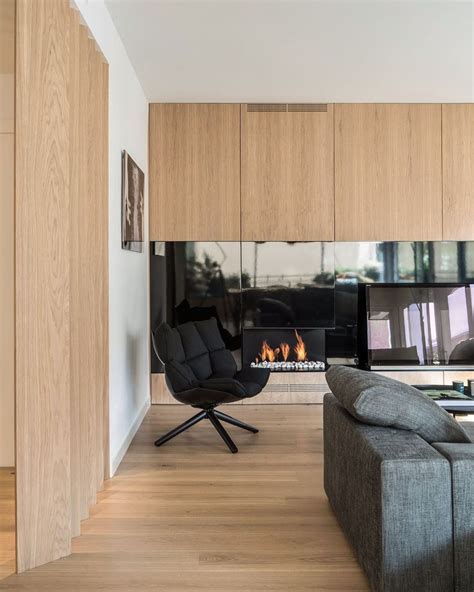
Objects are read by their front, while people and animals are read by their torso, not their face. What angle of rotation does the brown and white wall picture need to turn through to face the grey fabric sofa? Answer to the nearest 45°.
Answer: approximately 90° to its right

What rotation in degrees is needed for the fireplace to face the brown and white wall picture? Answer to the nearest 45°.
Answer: approximately 45° to its right

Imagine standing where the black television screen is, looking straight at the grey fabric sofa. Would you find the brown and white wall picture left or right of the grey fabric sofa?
right

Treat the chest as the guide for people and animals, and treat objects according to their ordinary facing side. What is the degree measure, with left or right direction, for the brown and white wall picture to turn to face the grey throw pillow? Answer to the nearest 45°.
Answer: approximately 45° to its right

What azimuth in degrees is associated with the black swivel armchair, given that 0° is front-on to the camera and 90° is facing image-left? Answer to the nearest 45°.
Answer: approximately 315°

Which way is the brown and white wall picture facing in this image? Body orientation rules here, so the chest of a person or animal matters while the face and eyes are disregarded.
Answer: to the viewer's right

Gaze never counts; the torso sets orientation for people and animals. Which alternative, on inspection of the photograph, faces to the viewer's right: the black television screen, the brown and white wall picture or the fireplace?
the brown and white wall picture

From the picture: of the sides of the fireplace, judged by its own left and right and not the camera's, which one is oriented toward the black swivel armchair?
front

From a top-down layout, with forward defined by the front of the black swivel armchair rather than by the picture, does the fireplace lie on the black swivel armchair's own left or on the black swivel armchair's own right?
on the black swivel armchair's own left

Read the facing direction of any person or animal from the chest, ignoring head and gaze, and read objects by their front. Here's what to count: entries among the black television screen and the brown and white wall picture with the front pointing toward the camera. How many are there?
1

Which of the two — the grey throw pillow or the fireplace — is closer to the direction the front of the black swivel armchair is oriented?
the grey throw pillow

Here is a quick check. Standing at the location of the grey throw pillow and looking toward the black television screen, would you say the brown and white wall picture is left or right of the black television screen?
left

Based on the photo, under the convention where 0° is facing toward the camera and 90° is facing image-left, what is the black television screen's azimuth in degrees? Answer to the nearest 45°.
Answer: approximately 0°

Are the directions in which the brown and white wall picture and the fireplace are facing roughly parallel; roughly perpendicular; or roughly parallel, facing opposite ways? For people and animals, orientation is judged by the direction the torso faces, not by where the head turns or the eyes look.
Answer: roughly perpendicular

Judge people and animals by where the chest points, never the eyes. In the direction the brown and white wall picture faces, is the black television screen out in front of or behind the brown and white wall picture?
in front

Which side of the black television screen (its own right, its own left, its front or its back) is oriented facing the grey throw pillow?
front
